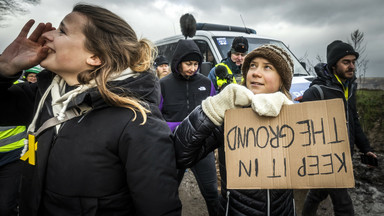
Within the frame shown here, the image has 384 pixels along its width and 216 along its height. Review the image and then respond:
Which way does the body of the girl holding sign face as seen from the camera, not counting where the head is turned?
toward the camera

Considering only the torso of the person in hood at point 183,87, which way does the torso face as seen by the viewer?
toward the camera

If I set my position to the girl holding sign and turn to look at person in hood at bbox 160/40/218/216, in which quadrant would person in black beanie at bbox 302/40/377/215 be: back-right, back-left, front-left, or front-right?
front-right

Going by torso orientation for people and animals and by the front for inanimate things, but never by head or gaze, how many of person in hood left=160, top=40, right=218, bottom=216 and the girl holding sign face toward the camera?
2

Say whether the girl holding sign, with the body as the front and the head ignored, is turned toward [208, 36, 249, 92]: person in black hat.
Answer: no

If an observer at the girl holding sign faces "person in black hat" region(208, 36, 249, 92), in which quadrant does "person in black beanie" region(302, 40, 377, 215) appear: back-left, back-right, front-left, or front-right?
front-right

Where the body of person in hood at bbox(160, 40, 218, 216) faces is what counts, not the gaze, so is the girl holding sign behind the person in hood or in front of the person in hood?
in front

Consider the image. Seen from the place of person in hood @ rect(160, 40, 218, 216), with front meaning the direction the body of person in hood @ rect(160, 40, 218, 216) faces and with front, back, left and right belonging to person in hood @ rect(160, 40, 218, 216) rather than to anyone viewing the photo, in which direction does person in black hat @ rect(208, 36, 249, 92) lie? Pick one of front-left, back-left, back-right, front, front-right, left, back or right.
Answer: back-left

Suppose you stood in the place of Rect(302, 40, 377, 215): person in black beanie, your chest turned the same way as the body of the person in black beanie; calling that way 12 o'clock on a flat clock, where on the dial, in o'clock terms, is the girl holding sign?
The girl holding sign is roughly at 2 o'clock from the person in black beanie.

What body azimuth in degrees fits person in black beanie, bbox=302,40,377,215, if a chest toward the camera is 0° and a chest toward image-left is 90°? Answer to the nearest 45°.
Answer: approximately 315°

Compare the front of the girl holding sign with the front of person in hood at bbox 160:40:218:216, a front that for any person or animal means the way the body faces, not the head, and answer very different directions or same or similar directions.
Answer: same or similar directions

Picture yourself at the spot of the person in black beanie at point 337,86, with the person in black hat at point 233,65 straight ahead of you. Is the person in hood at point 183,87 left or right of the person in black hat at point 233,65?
left

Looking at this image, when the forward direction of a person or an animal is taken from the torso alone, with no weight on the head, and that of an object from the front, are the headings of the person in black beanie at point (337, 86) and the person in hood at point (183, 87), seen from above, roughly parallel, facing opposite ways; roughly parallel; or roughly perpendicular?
roughly parallel

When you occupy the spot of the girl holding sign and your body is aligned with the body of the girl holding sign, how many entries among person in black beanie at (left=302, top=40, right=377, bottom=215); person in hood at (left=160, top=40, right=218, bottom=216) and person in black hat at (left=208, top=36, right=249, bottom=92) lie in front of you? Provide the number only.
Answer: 0

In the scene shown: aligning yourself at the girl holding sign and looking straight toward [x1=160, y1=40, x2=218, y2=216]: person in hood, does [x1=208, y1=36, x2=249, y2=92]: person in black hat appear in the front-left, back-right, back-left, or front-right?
front-right

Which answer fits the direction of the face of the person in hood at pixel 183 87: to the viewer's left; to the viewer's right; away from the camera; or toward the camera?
toward the camera

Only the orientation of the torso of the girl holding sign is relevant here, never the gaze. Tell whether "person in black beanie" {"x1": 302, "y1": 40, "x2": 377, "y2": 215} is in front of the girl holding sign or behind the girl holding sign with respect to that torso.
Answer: behind

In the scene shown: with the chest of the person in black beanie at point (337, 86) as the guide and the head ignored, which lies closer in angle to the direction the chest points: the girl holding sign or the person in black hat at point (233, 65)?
the girl holding sign
